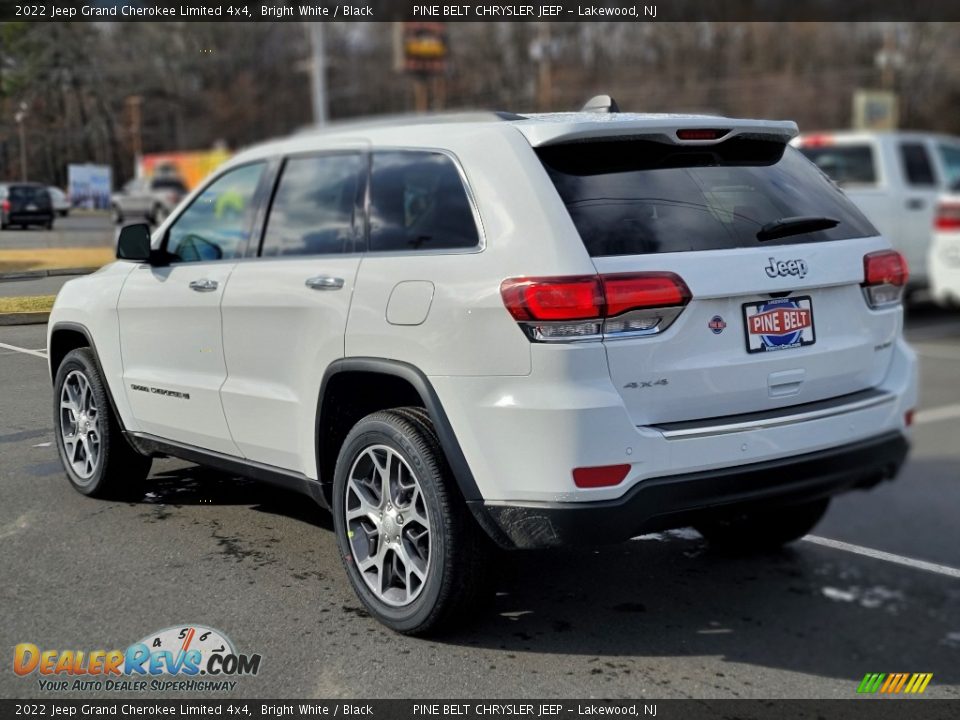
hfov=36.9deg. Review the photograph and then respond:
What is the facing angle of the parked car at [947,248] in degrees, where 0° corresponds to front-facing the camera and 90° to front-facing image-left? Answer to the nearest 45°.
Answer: approximately 225°

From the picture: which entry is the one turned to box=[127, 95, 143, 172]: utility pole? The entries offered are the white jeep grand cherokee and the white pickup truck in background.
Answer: the white jeep grand cherokee

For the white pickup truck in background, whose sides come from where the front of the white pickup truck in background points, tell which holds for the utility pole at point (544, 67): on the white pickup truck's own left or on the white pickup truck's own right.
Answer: on the white pickup truck's own left

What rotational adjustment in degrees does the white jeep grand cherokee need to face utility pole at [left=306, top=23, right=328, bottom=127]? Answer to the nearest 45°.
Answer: approximately 45° to its right

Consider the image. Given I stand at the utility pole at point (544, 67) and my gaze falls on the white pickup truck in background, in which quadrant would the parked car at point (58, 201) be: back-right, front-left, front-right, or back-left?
front-right

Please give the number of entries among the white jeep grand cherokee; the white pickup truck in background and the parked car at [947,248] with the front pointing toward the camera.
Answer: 0

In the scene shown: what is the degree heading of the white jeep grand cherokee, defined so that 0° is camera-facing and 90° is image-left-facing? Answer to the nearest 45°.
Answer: approximately 135°

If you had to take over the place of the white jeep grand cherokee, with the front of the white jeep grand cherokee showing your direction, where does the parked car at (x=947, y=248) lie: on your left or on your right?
on your right

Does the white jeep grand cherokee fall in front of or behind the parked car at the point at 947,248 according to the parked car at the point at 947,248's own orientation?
behind

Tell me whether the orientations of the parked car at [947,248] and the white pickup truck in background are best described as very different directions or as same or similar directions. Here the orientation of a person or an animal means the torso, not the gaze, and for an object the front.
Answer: same or similar directions

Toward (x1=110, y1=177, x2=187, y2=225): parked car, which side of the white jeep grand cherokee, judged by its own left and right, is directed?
front

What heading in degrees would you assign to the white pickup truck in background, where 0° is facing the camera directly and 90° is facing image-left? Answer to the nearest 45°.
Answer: approximately 225°

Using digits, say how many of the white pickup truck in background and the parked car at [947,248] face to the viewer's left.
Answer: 0
